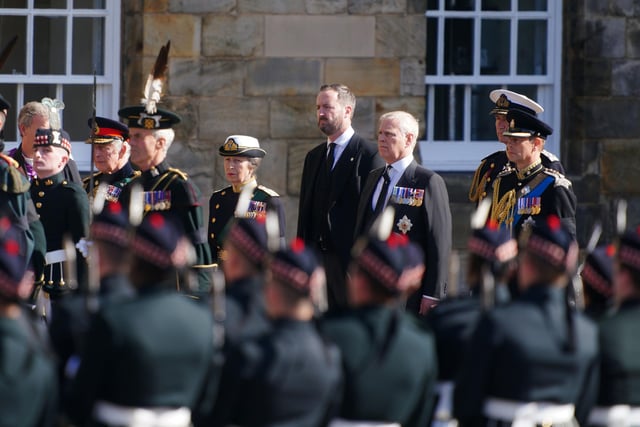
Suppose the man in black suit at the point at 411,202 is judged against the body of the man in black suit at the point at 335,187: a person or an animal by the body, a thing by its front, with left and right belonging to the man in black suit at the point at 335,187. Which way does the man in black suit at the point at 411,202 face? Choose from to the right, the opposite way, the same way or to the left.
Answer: the same way

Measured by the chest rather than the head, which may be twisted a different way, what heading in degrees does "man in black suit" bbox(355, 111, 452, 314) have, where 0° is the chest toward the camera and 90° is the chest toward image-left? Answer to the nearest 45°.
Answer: approximately 45°

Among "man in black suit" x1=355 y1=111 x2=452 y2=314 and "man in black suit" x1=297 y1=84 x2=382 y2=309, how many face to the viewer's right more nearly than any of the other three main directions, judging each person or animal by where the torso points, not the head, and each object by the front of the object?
0

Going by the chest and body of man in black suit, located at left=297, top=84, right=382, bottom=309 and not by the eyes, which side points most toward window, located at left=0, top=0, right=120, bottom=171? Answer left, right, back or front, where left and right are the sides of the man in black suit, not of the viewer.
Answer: right

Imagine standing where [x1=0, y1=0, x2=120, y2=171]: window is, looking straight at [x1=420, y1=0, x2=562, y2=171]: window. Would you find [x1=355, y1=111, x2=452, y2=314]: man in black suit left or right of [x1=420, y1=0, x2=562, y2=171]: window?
right

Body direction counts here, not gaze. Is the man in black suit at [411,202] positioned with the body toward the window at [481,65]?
no

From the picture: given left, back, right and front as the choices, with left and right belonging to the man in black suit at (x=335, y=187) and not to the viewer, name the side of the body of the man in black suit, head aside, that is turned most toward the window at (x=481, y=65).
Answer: back

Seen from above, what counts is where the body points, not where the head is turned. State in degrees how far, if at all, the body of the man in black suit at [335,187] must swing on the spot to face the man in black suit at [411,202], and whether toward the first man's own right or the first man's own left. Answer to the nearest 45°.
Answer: approximately 90° to the first man's own left

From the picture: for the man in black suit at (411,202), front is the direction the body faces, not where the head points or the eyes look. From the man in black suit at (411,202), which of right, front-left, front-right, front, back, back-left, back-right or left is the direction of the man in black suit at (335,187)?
right

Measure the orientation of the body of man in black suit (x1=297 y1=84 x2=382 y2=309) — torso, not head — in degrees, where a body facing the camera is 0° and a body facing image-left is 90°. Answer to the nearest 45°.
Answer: approximately 45°

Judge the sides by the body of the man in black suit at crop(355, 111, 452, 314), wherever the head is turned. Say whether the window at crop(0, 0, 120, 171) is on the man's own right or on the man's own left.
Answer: on the man's own right

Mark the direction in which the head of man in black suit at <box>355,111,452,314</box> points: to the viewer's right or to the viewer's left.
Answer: to the viewer's left
